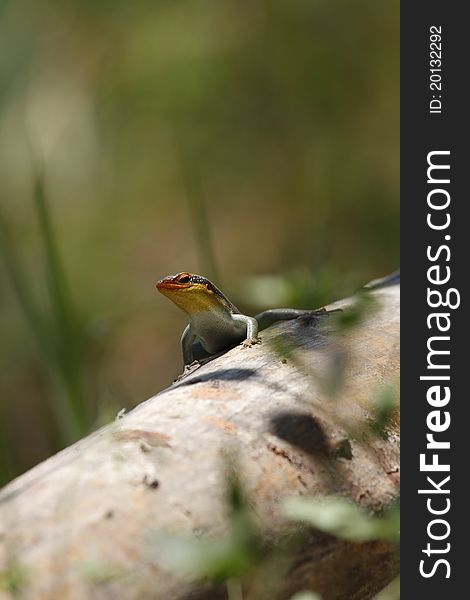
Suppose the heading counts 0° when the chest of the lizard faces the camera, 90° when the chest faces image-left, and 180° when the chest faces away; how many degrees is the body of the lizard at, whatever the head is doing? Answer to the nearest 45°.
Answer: approximately 45°
